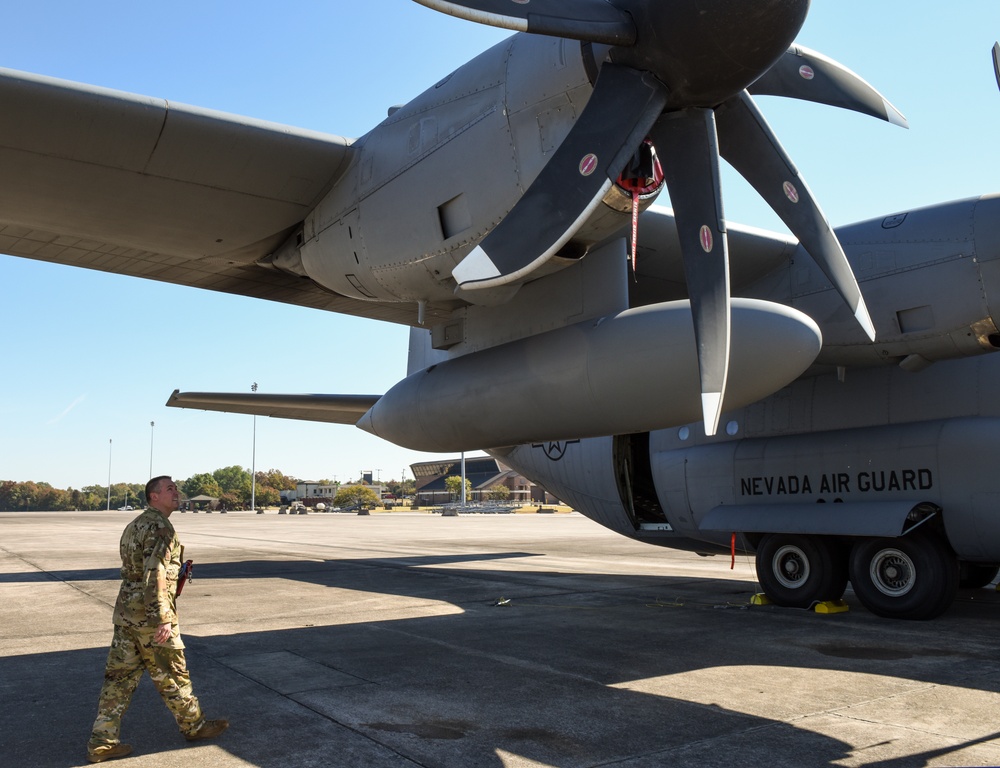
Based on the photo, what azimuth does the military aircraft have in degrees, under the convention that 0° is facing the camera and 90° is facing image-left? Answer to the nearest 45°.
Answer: approximately 315°

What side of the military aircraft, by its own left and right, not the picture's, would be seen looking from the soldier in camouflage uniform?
right
